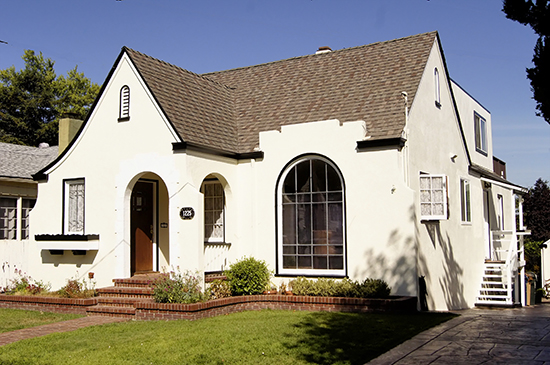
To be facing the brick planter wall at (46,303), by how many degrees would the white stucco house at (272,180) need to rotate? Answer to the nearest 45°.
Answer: approximately 45° to its right

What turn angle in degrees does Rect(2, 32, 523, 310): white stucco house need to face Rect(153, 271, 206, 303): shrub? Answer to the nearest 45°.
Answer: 0° — it already faces it

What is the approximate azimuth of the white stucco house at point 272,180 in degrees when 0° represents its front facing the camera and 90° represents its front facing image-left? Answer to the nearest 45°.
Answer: approximately 45°

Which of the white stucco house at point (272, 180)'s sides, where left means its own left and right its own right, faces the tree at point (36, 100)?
right
